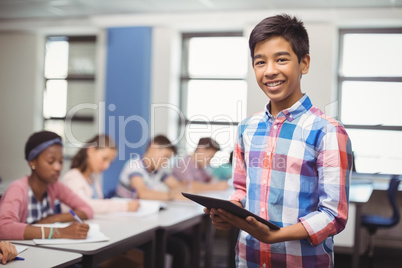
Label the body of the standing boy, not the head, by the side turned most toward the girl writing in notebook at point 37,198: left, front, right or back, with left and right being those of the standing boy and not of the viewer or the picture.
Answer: right

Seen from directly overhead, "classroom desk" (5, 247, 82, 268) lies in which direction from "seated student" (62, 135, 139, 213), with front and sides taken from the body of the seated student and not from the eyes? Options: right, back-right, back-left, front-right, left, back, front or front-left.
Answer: front-right

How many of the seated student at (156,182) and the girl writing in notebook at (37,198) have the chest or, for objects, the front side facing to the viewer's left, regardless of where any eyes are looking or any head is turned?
0

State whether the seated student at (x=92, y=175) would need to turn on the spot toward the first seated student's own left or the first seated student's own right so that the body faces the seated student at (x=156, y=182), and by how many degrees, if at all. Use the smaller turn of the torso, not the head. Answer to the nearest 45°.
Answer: approximately 90° to the first seated student's own left

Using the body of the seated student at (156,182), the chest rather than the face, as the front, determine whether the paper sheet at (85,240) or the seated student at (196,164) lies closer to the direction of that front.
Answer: the paper sheet

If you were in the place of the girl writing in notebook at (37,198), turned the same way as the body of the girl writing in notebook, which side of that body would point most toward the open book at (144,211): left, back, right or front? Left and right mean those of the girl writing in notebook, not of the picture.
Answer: left

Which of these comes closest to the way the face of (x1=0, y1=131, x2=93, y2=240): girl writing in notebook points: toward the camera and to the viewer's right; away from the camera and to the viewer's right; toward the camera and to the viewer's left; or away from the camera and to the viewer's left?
toward the camera and to the viewer's right

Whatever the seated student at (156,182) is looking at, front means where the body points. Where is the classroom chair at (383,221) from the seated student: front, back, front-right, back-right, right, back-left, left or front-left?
front-left

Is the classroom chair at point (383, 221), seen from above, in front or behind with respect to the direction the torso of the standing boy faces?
behind

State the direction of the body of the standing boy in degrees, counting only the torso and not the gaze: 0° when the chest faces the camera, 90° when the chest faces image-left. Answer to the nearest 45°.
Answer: approximately 45°
